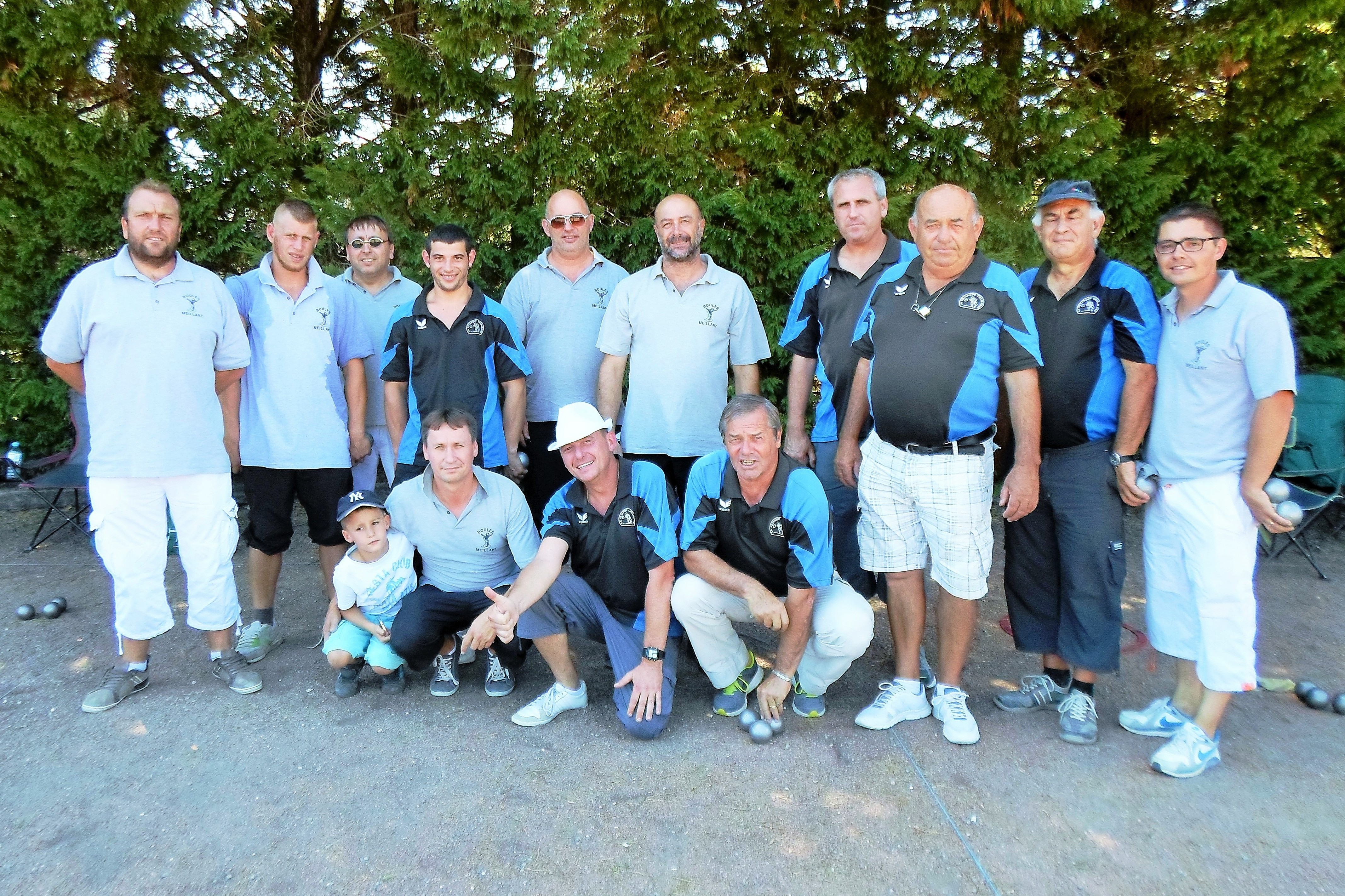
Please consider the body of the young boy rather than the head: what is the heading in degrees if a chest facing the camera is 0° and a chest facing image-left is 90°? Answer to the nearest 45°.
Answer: approximately 0°

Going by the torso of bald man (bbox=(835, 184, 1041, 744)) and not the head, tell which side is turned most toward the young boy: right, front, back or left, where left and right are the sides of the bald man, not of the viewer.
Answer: right

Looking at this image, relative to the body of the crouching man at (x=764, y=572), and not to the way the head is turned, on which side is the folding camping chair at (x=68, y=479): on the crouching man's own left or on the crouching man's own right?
on the crouching man's own right
